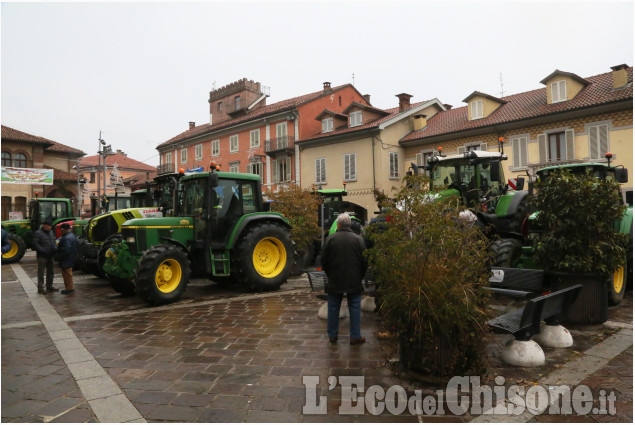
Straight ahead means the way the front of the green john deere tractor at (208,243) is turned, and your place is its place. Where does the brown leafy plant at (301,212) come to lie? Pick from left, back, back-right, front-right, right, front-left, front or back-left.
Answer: back

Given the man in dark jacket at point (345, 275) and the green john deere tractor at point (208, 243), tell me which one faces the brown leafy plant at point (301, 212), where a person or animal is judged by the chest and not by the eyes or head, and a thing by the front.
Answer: the man in dark jacket

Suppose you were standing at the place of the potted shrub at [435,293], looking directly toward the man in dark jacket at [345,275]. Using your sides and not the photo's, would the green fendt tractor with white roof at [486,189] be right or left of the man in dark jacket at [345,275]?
right

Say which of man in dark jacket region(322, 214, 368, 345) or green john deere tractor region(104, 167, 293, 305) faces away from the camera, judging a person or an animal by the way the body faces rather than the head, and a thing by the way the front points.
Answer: the man in dark jacket

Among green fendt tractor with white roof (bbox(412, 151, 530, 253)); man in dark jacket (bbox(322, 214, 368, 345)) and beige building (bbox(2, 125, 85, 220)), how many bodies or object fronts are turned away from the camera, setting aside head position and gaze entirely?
1

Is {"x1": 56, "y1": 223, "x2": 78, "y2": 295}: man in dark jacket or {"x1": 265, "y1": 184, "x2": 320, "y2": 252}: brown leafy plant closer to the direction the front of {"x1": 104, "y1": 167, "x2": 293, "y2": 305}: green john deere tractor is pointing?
the man in dark jacket

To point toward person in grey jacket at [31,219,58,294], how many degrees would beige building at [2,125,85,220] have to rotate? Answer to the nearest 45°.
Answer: approximately 45° to its right

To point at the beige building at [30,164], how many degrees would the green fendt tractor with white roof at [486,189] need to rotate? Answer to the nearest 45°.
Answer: approximately 90° to its right

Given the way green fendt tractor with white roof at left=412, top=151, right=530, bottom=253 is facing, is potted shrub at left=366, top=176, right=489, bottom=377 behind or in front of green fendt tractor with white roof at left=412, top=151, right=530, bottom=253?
in front

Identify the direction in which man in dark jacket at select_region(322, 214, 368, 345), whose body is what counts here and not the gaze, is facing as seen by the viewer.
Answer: away from the camera

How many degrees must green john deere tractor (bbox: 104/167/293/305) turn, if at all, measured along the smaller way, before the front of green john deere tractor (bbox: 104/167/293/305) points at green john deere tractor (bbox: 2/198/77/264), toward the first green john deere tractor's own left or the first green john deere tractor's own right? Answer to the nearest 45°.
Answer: approximately 90° to the first green john deere tractor's own right

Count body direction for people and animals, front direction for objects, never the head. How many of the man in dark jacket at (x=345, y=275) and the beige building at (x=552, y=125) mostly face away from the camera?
1

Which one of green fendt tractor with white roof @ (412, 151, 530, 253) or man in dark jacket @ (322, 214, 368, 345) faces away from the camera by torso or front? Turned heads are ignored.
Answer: the man in dark jacket

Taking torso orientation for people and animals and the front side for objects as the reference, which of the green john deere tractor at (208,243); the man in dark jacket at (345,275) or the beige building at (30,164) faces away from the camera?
the man in dark jacket

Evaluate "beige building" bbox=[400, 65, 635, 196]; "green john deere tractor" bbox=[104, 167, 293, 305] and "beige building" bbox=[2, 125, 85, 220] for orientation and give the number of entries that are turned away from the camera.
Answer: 0

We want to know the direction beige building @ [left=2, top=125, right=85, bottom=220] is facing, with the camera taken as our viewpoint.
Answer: facing the viewer and to the right of the viewer

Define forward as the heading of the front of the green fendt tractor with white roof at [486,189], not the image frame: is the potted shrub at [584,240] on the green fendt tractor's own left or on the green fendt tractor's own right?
on the green fendt tractor's own left

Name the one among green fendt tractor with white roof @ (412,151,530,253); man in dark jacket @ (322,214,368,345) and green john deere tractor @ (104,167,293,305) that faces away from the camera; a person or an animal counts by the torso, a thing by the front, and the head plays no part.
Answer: the man in dark jacket
